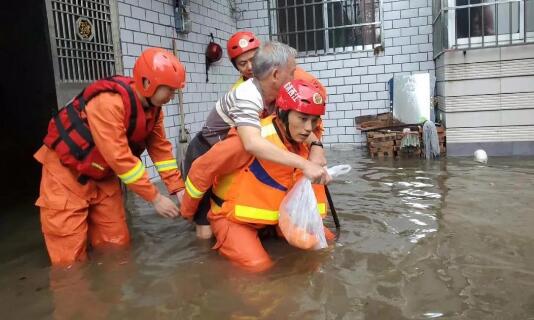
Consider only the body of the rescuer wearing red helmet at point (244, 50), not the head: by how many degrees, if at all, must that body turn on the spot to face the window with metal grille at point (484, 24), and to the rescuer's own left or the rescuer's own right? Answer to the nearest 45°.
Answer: approximately 90° to the rescuer's own left

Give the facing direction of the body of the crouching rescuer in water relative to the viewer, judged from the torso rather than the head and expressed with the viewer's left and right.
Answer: facing the viewer and to the right of the viewer

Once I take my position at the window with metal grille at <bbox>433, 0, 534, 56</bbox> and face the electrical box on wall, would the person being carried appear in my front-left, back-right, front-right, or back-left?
front-left

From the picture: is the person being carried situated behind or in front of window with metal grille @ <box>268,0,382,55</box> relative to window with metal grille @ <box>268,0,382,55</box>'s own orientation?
in front

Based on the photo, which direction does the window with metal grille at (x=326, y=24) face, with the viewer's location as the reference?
facing the viewer

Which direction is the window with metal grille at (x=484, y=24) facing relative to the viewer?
toward the camera

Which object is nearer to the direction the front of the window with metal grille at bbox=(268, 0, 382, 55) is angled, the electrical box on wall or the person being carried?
the person being carried

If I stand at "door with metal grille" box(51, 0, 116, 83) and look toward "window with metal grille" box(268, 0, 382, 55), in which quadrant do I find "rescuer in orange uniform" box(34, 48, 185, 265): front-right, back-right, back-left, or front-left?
back-right

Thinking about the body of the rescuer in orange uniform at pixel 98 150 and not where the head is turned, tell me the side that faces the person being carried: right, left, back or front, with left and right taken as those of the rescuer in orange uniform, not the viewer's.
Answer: front

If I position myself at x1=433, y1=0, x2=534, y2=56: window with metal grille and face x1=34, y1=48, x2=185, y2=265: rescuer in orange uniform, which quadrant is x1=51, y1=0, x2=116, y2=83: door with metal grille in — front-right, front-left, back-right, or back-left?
front-right

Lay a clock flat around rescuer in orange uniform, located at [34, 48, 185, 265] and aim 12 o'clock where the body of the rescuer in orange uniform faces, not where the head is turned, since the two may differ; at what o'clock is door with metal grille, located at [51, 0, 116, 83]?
The door with metal grille is roughly at 9 o'clock from the rescuer in orange uniform.

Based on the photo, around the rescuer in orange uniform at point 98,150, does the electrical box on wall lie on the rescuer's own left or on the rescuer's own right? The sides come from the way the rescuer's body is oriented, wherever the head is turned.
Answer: on the rescuer's own left

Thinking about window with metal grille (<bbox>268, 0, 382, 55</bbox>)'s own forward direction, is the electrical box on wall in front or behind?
in front

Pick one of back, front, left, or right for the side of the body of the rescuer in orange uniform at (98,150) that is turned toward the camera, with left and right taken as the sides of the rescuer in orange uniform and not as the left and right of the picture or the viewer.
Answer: right

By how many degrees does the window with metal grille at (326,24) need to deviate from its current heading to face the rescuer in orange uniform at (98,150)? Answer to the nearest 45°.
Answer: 0° — it already faces them

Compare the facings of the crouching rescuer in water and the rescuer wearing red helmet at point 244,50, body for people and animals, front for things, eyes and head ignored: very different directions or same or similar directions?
same or similar directions

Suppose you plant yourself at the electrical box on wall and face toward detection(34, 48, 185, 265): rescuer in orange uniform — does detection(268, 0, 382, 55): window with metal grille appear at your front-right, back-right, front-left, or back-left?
back-left
